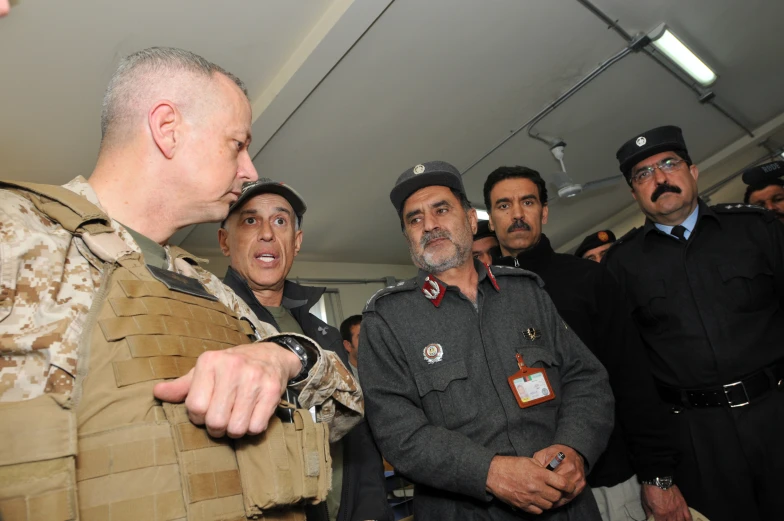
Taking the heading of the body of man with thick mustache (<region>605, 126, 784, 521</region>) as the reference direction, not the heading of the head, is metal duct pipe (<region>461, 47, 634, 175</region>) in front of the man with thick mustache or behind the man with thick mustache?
behind

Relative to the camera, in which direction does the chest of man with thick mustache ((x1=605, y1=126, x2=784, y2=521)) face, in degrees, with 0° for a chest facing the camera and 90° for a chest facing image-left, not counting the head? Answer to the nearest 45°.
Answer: approximately 0°

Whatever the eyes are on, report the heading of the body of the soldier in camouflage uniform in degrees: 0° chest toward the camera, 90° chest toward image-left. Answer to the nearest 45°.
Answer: approximately 315°

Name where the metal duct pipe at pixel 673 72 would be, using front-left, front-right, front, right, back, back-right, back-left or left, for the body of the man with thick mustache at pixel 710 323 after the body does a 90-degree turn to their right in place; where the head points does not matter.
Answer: right

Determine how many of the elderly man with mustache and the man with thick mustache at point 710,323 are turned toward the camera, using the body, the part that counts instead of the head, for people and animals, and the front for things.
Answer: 2

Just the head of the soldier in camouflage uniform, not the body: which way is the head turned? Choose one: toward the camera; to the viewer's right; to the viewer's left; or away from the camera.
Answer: to the viewer's right

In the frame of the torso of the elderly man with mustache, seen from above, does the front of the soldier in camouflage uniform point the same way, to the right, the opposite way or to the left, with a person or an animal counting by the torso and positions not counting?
to the left

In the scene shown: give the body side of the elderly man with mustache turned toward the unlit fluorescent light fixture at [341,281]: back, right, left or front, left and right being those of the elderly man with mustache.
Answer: back
